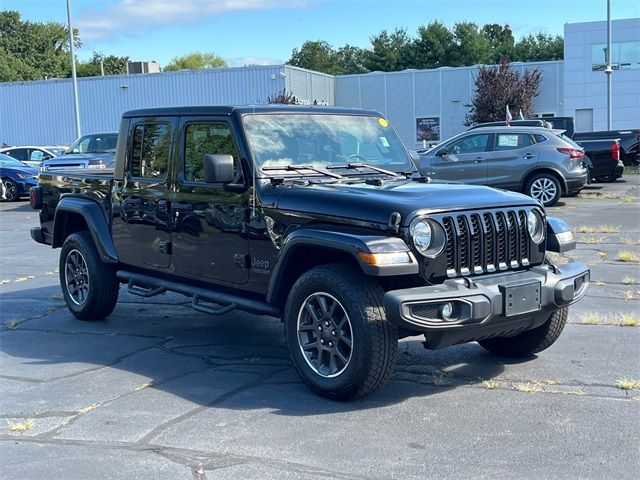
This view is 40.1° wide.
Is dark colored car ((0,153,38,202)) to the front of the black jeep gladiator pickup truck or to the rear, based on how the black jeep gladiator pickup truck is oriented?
to the rear

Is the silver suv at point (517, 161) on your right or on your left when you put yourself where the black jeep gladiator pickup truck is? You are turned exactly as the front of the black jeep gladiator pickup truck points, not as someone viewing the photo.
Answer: on your left

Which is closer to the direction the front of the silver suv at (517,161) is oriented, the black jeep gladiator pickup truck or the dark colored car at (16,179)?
the dark colored car

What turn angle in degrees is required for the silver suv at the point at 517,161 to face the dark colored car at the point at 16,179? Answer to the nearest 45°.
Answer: approximately 45° to its left

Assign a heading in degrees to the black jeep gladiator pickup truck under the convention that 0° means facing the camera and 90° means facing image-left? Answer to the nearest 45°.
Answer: approximately 315°

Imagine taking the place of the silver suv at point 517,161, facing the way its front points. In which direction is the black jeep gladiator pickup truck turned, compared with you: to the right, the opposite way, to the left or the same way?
the opposite way

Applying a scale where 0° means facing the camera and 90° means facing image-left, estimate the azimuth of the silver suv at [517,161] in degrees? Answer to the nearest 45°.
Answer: approximately 135°
